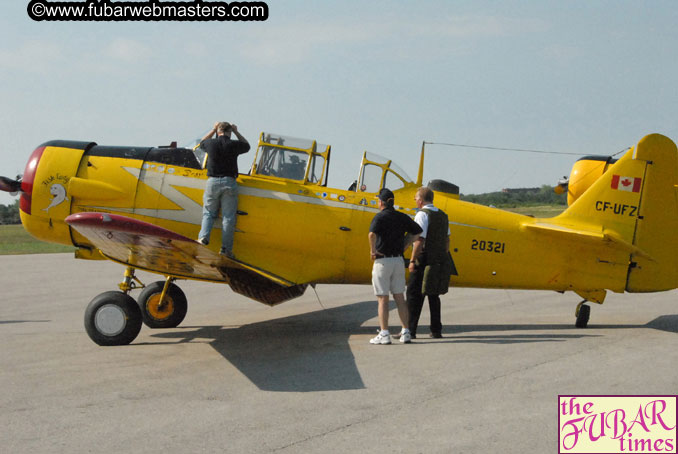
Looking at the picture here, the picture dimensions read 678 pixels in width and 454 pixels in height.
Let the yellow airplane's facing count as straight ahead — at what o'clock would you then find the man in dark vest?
The man in dark vest is roughly at 7 o'clock from the yellow airplane.

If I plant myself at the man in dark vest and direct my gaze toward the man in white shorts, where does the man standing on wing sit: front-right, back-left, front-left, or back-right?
front-right

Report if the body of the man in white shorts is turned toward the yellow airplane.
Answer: yes

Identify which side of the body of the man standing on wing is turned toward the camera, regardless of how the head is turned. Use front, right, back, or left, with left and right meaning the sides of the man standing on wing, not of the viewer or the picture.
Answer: back

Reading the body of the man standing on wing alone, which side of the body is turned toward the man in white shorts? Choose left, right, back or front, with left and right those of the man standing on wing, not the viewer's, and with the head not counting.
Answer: right

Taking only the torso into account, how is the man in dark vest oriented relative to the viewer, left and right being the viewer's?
facing away from the viewer and to the left of the viewer

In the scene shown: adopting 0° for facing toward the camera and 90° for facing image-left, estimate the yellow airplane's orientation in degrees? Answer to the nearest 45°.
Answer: approximately 90°

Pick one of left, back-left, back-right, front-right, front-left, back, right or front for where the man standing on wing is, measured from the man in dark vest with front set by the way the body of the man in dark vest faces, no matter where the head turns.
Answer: front-left

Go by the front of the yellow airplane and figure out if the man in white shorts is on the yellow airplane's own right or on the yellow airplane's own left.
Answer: on the yellow airplane's own left

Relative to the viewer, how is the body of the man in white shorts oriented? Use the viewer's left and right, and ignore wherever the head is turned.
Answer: facing away from the viewer and to the left of the viewer

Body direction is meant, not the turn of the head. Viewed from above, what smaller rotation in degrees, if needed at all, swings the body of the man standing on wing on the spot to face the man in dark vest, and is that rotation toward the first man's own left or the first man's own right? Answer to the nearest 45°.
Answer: approximately 90° to the first man's own right

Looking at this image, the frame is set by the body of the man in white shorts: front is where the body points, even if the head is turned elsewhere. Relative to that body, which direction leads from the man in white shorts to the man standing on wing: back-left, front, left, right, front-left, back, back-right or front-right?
front-left
